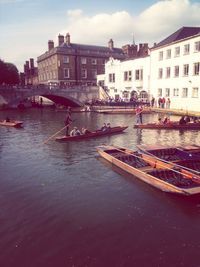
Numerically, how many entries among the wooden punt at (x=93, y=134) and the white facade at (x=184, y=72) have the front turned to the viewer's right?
1

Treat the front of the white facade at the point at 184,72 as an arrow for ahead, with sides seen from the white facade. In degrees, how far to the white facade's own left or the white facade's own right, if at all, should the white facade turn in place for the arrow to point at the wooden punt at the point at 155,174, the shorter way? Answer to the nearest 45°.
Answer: approximately 45° to the white facade's own left

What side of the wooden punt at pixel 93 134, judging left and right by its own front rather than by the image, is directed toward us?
right

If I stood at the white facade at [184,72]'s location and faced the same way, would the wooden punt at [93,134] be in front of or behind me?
in front

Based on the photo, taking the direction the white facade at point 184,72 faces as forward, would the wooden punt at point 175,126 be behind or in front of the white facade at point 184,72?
in front

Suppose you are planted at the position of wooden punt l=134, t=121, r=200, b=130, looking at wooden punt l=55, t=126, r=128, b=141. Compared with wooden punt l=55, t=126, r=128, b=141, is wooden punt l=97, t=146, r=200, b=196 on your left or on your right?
left

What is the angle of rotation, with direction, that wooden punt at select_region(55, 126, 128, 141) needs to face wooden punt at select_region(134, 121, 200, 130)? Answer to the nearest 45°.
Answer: approximately 45° to its left

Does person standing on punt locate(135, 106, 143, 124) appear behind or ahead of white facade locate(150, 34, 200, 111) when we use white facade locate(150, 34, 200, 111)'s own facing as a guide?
ahead

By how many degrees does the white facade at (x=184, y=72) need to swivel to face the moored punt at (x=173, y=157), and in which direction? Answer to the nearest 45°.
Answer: approximately 45° to its left
